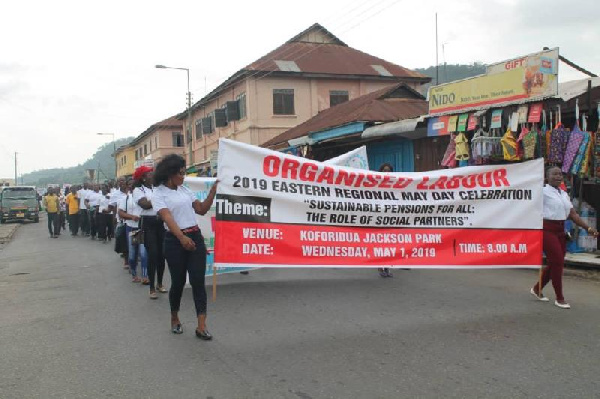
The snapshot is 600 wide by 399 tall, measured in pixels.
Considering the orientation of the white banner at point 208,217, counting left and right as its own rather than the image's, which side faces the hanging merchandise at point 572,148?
left

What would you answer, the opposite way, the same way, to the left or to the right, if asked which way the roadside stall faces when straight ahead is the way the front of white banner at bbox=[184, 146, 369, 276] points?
to the right

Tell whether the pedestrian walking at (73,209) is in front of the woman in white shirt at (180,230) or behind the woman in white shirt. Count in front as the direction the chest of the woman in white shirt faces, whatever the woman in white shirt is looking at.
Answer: behind

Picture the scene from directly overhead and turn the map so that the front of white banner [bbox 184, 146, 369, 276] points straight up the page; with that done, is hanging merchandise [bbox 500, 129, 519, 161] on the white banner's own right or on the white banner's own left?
on the white banner's own left

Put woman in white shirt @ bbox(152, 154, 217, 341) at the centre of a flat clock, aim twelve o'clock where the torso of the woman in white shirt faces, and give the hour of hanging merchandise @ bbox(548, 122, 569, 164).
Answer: The hanging merchandise is roughly at 10 o'clock from the woman in white shirt.

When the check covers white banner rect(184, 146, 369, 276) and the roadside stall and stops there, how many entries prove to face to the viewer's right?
0

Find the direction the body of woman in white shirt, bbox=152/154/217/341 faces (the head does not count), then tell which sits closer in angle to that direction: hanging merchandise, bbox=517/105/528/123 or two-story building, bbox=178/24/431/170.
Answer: the hanging merchandise

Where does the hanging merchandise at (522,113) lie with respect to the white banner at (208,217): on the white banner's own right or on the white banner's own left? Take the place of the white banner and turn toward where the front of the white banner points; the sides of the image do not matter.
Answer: on the white banner's own left

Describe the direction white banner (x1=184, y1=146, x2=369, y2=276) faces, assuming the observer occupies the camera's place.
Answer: facing the viewer
